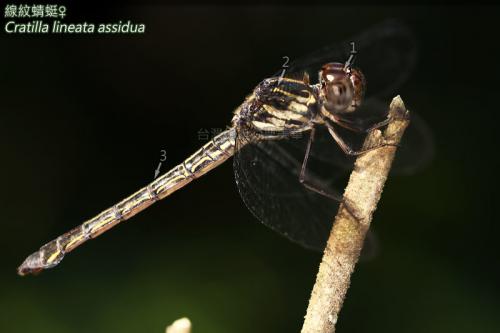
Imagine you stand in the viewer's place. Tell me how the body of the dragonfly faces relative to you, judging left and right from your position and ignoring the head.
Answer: facing to the right of the viewer
